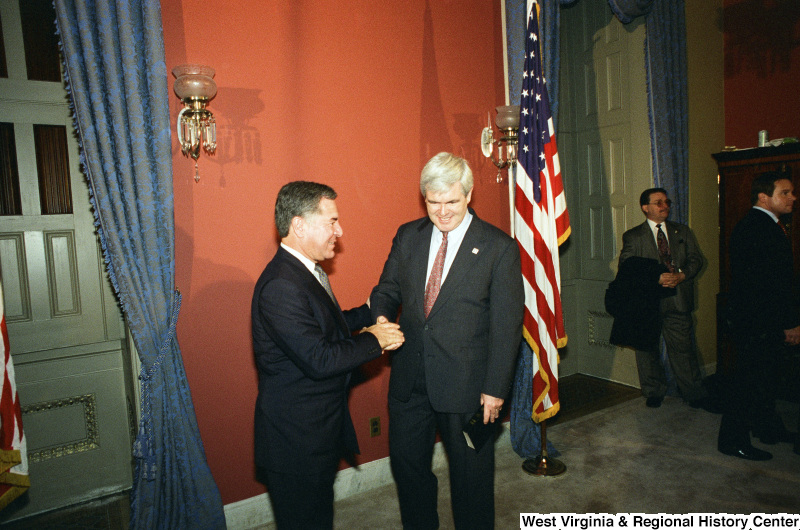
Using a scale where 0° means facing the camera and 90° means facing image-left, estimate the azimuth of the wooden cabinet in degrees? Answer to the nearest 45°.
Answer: approximately 45°

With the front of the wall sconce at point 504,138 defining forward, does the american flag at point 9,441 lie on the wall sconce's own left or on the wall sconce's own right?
on the wall sconce's own right

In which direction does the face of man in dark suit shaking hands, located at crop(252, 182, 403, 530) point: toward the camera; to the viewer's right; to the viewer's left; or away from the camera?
to the viewer's right

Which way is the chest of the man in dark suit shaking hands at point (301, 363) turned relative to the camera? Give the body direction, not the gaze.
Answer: to the viewer's right

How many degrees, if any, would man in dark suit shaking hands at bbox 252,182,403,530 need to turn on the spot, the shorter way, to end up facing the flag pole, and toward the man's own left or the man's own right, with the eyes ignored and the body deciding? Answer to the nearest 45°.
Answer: approximately 45° to the man's own left
